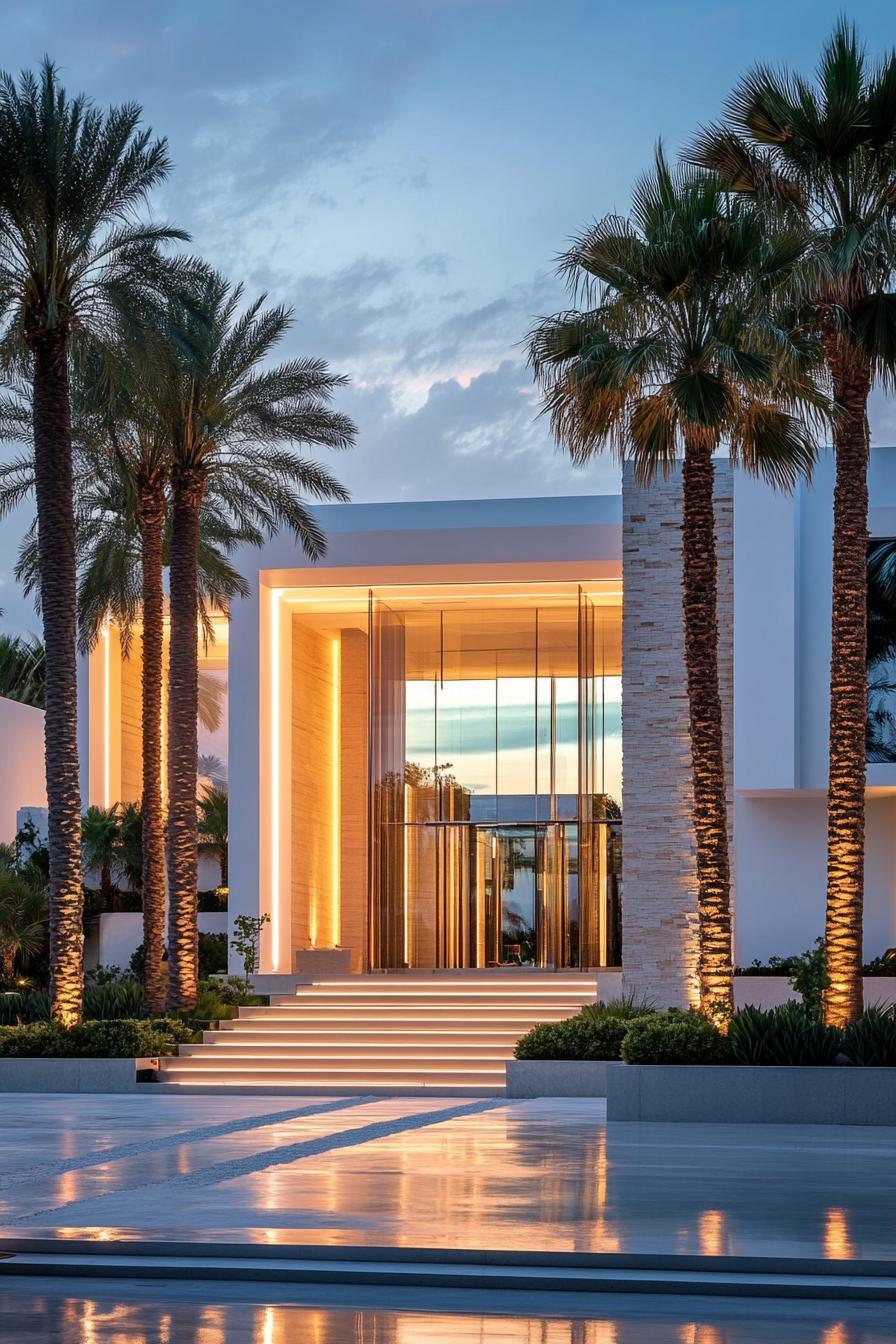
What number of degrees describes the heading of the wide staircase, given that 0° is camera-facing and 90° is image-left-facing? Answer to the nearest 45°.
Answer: approximately 0°

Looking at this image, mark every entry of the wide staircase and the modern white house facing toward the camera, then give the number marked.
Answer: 2

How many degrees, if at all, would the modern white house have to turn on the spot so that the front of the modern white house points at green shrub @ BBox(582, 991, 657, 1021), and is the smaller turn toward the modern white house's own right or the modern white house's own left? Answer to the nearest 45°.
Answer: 0° — it already faces it

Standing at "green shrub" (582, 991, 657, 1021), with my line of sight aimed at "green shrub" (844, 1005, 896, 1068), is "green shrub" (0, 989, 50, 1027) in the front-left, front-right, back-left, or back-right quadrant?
back-right

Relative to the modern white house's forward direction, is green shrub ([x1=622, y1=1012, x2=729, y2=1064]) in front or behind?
in front

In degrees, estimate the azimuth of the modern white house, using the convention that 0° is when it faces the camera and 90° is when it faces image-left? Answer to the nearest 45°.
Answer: approximately 0°

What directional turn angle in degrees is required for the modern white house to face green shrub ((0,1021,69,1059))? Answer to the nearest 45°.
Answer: approximately 45° to its right

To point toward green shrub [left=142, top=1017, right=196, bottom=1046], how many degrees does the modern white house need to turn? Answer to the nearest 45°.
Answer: approximately 45° to its right
